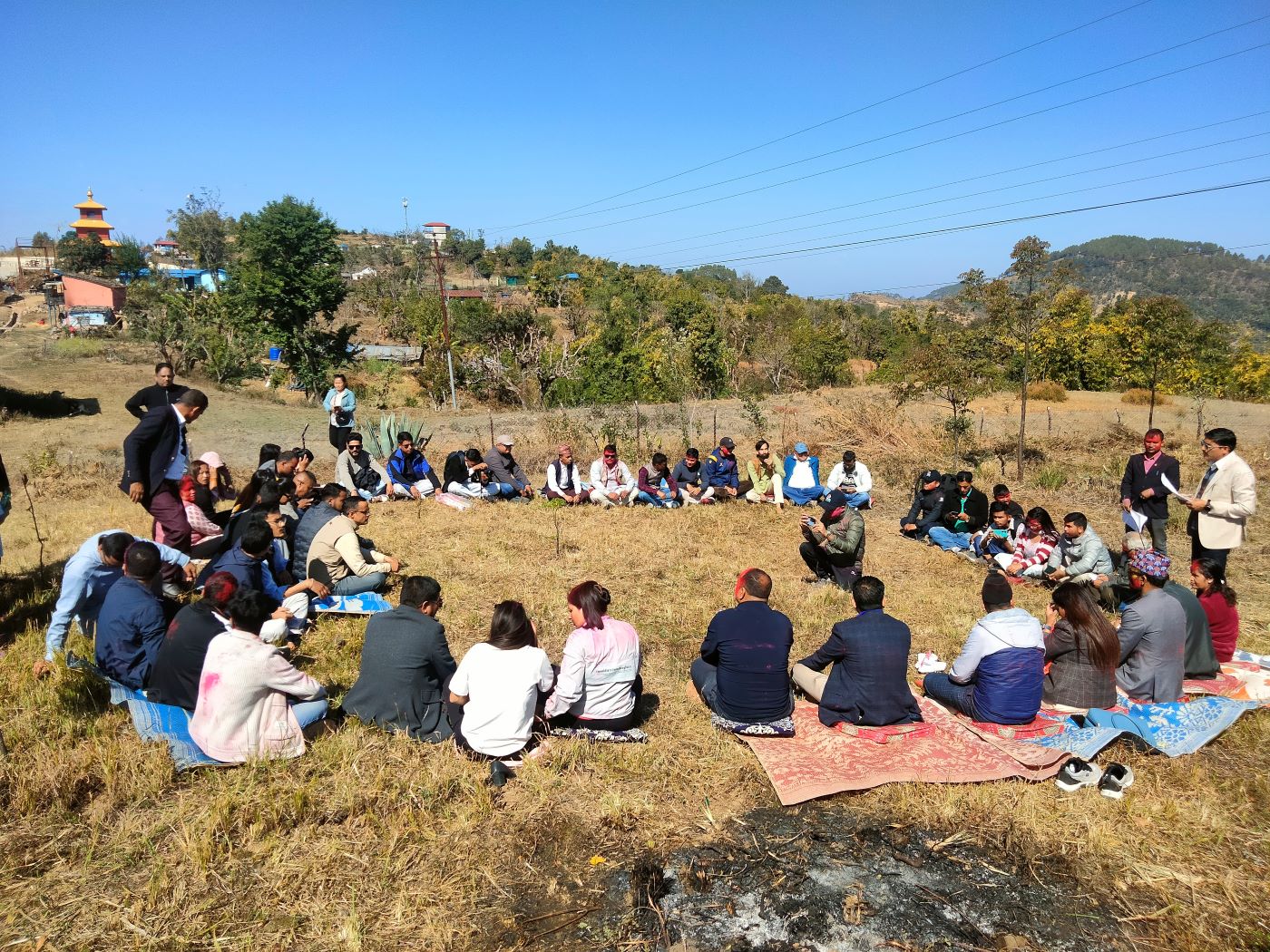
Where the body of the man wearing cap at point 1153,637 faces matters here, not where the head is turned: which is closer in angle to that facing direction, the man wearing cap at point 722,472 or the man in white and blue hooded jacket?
the man wearing cap

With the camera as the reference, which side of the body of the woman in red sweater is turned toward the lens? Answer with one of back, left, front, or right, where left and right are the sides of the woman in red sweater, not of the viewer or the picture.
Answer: left

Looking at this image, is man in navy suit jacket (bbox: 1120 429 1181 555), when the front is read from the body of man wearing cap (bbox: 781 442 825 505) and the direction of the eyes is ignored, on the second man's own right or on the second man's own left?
on the second man's own left

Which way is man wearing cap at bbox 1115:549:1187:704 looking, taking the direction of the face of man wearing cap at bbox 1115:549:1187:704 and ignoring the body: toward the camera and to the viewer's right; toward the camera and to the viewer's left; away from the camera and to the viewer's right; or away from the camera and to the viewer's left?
away from the camera and to the viewer's left

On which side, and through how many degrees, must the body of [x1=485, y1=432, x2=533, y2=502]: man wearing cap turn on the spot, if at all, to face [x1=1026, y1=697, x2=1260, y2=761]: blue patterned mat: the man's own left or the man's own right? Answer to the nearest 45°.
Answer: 0° — they already face it

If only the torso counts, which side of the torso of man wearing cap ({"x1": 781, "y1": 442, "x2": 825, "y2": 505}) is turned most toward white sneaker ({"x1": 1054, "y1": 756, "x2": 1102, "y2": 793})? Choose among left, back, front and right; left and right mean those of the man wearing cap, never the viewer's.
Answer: front

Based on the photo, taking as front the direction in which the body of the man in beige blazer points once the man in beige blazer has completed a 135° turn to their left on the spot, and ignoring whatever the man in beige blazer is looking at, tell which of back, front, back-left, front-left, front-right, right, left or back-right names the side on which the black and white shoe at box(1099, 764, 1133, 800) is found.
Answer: front-right

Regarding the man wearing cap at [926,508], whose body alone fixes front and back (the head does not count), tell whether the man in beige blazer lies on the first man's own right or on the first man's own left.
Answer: on the first man's own left
